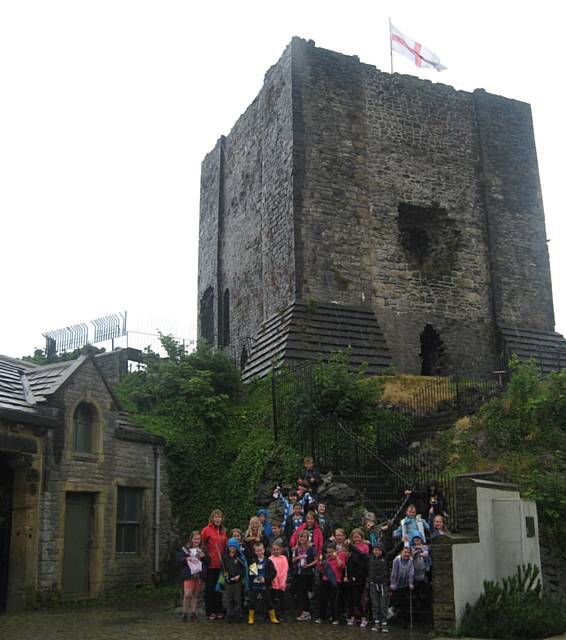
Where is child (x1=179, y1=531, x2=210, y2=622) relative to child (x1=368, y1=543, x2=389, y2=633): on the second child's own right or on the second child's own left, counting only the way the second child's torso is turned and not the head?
on the second child's own right

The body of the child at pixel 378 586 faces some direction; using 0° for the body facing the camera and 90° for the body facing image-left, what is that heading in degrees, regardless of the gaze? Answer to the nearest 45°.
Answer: approximately 0°

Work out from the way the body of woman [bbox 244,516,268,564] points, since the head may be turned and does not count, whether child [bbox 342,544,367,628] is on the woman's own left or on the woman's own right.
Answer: on the woman's own left

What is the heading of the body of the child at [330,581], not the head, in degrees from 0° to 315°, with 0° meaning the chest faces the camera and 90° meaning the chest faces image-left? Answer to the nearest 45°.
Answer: approximately 0°
